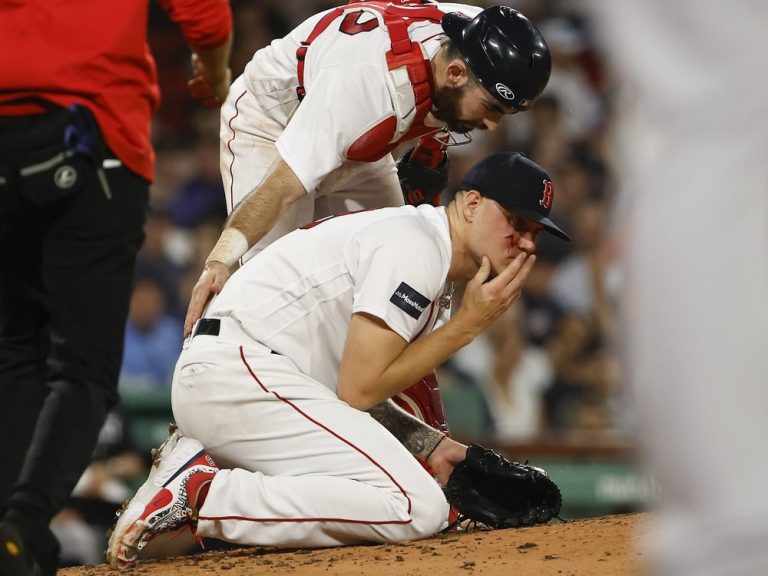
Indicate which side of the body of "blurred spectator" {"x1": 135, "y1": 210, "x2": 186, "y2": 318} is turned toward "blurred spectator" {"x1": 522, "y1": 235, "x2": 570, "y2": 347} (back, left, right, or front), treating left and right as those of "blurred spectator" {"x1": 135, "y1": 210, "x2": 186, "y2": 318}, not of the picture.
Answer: left

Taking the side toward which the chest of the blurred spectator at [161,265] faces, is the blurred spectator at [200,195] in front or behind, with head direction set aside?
behind

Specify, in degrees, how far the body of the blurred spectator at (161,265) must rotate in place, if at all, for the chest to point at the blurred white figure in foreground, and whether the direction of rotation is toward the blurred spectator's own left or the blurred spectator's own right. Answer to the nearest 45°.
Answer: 0° — they already face them

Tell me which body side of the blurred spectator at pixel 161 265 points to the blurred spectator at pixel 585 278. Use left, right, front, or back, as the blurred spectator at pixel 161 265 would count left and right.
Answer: left

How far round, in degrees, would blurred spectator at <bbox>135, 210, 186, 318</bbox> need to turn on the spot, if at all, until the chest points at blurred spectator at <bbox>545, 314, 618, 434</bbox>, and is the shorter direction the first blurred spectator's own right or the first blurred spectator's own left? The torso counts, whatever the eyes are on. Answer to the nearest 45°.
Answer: approximately 90° to the first blurred spectator's own left

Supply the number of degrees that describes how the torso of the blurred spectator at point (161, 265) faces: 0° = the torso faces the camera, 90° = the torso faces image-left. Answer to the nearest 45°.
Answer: approximately 0°
